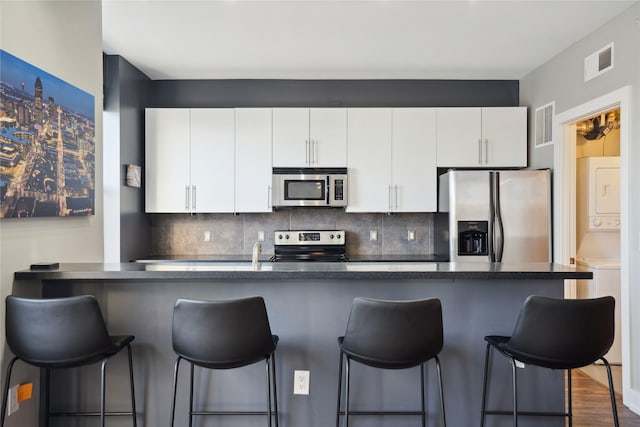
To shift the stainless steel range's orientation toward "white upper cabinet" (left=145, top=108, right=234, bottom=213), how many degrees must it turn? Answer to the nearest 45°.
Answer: approximately 90° to its right

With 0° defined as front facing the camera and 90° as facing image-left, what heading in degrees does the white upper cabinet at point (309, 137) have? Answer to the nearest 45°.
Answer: approximately 0°

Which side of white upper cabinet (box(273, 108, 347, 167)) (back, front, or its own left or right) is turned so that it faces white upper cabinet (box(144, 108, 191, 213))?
right

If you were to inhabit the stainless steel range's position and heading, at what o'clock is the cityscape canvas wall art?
The cityscape canvas wall art is roughly at 1 o'clock from the stainless steel range.

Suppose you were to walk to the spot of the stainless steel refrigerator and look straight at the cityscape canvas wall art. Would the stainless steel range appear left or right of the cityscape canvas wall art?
right

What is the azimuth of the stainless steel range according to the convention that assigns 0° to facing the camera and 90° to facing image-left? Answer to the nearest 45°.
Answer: approximately 0°

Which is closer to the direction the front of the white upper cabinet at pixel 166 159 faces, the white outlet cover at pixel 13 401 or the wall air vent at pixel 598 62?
the white outlet cover
